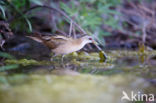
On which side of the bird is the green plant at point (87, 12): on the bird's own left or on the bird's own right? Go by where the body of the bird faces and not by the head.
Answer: on the bird's own left

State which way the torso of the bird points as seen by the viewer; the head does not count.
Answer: to the viewer's right
